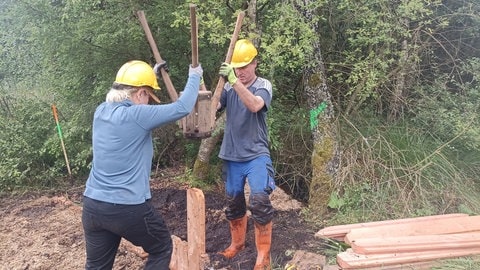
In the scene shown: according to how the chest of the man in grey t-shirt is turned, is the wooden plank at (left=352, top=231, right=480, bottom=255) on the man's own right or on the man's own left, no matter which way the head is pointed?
on the man's own left

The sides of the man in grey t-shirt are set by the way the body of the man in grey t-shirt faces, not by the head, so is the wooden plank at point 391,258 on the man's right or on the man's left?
on the man's left

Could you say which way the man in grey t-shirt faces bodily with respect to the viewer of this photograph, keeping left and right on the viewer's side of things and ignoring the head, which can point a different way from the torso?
facing the viewer and to the left of the viewer

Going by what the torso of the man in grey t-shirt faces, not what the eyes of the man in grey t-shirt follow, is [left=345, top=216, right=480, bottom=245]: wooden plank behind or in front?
behind

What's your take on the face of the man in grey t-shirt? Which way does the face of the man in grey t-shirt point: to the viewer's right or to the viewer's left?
to the viewer's left

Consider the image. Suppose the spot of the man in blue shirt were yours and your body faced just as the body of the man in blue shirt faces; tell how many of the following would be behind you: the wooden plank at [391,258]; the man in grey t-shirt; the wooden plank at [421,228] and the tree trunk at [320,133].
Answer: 0

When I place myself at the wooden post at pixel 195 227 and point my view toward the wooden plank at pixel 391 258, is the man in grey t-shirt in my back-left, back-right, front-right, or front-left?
front-left

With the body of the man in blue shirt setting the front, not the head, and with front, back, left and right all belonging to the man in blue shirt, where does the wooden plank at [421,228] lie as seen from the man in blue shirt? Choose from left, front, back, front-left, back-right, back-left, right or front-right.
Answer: front-right

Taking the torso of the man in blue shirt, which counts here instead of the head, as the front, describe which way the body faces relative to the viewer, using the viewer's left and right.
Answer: facing away from the viewer and to the right of the viewer

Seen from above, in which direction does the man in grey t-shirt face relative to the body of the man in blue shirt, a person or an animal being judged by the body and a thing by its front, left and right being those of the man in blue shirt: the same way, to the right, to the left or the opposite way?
the opposite way

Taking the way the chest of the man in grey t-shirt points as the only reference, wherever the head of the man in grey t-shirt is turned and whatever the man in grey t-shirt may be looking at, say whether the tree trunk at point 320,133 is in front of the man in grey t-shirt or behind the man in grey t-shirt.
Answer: behind

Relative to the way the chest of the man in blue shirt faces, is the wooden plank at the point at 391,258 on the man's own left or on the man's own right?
on the man's own right
